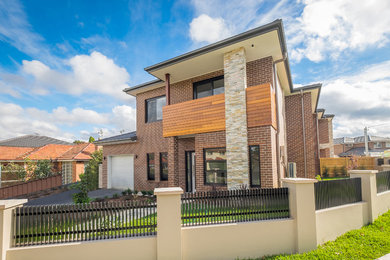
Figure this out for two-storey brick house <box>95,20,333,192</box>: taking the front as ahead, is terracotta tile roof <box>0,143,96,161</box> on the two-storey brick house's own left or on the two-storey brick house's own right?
on the two-storey brick house's own right

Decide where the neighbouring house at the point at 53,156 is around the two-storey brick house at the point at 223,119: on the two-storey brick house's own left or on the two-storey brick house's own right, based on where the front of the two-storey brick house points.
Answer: on the two-storey brick house's own right

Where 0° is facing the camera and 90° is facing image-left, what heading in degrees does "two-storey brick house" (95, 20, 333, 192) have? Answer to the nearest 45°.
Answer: approximately 45°

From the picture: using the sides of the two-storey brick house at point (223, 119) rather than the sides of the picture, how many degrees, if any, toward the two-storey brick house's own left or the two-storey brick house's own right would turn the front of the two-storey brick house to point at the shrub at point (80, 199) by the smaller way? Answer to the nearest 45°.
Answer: approximately 45° to the two-storey brick house's own right

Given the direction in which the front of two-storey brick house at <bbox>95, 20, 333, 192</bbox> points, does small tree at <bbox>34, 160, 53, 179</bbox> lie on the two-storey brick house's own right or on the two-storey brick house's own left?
on the two-storey brick house's own right

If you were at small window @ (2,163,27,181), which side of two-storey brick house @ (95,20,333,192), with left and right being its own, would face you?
right

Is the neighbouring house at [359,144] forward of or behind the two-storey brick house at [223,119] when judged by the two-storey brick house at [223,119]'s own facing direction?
behind
